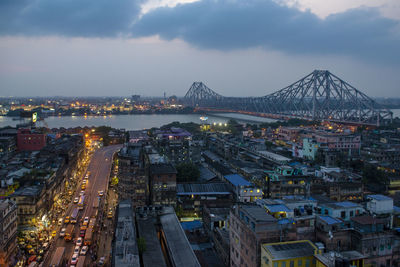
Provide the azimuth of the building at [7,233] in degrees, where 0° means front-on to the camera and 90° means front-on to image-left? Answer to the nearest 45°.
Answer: approximately 315°

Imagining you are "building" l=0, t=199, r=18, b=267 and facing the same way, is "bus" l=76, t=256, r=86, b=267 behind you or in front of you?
in front

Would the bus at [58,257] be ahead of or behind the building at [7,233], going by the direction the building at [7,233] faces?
ahead

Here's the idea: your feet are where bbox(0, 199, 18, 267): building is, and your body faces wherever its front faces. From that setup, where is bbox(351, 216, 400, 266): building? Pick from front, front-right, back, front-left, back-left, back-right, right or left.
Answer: front

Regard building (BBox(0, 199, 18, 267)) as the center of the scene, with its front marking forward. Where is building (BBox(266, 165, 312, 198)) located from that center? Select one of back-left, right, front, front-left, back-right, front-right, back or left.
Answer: front-left

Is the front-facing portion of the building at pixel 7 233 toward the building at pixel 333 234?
yes

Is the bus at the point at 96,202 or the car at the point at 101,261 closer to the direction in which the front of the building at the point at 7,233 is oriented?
the car

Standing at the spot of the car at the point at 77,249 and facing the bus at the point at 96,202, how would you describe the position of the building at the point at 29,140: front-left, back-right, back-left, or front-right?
front-left

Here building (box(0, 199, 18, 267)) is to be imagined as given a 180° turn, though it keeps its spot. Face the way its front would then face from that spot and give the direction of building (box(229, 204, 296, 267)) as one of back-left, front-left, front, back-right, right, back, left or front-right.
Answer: back

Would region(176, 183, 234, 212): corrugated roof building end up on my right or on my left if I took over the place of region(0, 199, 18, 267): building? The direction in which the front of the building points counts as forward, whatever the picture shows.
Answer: on my left

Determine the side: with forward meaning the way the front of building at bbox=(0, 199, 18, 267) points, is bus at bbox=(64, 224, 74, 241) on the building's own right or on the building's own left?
on the building's own left

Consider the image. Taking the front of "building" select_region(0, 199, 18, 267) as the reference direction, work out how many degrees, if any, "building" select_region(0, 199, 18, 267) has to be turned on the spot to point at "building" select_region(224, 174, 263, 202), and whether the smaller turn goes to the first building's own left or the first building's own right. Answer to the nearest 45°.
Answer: approximately 45° to the first building's own left

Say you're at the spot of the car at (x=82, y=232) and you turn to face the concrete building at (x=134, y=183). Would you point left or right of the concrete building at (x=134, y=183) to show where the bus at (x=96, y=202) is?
left
